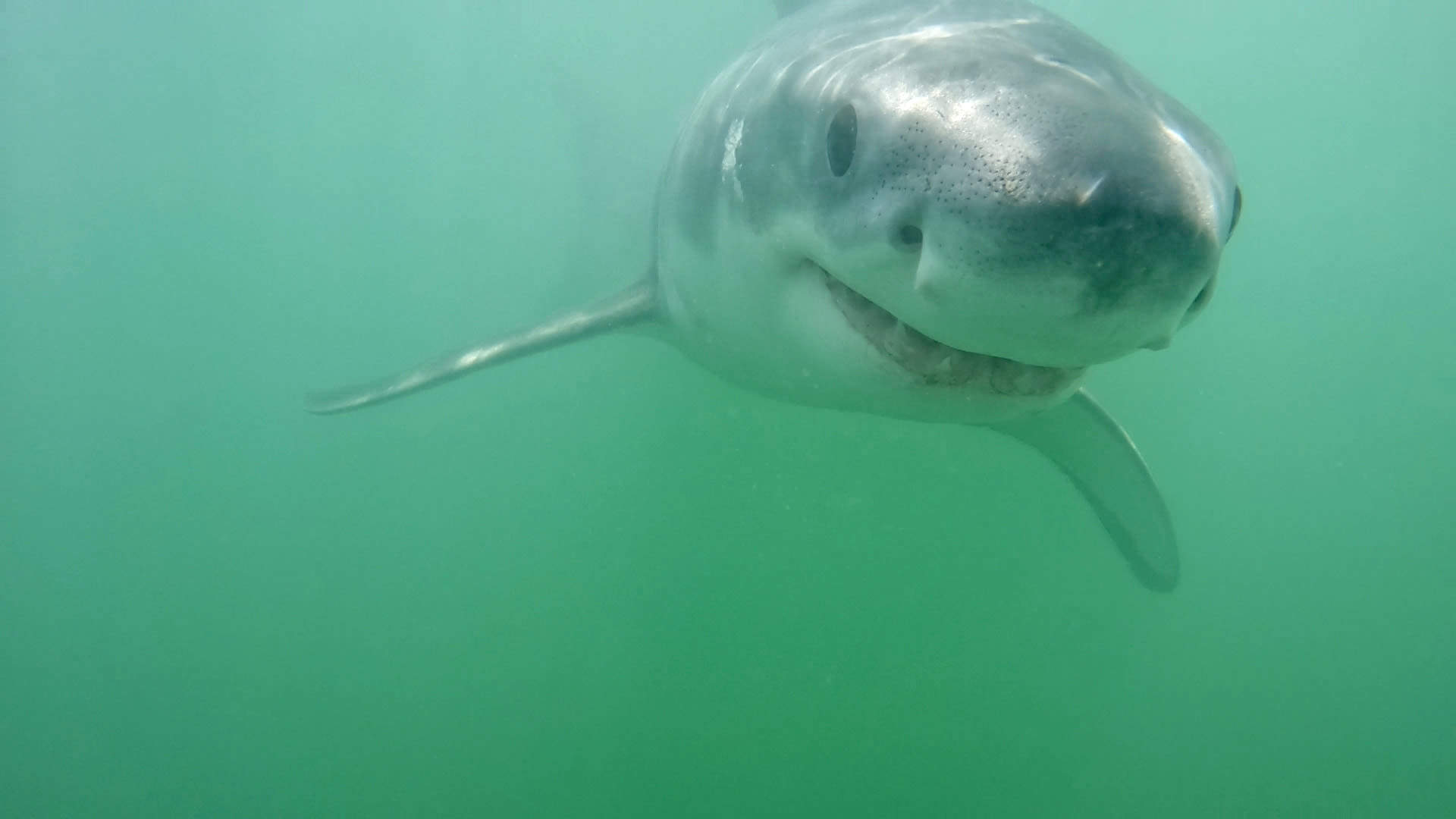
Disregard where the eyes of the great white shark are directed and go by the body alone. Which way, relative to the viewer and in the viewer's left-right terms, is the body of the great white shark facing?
facing the viewer and to the right of the viewer
